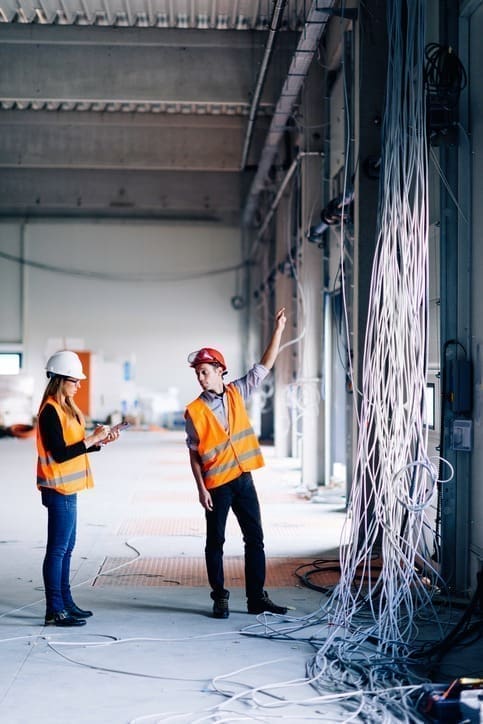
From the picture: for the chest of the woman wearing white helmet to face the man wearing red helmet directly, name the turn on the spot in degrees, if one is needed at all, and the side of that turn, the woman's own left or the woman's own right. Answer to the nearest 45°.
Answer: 0° — they already face them

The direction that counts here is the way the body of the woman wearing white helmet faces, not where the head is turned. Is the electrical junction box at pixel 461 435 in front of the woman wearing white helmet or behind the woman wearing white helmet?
in front

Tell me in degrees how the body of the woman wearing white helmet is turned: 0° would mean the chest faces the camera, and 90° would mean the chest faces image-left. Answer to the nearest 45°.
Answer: approximately 270°

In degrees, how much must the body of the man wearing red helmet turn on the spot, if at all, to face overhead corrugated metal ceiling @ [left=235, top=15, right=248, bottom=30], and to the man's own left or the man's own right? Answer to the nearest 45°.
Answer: approximately 180°

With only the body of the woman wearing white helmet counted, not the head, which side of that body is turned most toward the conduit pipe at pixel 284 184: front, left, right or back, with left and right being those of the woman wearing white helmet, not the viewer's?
left

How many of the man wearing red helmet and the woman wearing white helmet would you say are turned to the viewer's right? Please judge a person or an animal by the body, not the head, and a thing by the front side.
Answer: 1

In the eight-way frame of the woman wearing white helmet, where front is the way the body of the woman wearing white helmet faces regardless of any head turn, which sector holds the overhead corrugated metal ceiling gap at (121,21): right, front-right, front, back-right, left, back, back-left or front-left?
left

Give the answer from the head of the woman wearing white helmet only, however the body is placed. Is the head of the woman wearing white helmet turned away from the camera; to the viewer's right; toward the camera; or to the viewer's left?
to the viewer's right

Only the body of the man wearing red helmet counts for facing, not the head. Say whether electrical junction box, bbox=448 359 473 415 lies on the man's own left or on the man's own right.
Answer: on the man's own left

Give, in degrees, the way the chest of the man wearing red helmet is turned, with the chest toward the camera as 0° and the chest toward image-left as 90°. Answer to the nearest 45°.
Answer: approximately 0°

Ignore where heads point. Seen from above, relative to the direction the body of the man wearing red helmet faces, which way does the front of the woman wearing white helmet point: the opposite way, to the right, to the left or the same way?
to the left

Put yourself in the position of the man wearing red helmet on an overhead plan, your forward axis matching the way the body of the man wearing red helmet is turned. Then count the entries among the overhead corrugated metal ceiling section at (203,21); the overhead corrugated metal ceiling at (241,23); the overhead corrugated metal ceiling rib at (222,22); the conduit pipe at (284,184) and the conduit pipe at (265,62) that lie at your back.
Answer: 5

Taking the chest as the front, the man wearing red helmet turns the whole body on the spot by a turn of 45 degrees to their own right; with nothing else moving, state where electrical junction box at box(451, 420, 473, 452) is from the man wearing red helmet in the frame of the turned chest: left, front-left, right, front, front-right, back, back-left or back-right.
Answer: back-left

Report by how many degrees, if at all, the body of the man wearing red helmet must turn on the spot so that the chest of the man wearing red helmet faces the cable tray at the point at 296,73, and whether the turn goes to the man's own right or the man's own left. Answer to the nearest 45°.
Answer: approximately 180°

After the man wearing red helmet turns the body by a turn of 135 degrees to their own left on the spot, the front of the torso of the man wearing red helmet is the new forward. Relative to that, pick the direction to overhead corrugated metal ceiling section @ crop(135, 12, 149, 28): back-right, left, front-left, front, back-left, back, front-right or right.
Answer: front-left

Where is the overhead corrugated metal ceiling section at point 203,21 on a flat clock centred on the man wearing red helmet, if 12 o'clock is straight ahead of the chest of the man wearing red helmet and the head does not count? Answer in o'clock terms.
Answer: The overhead corrugated metal ceiling section is roughly at 6 o'clock from the man wearing red helmet.
